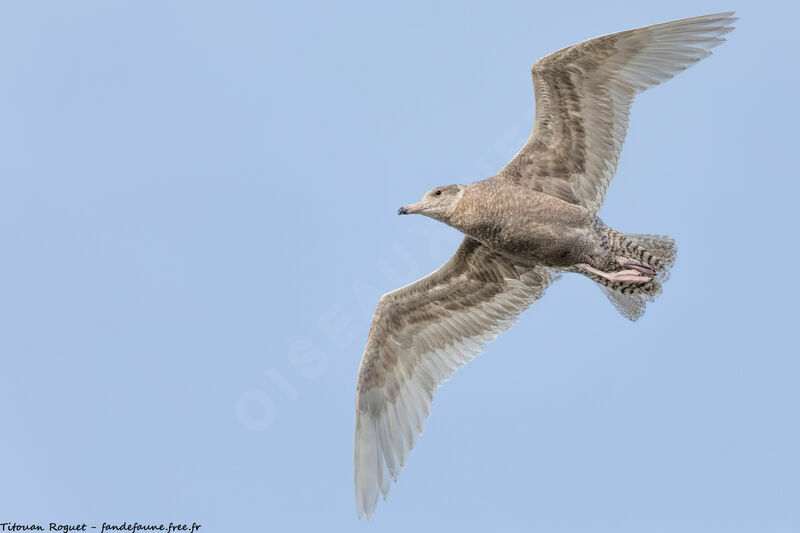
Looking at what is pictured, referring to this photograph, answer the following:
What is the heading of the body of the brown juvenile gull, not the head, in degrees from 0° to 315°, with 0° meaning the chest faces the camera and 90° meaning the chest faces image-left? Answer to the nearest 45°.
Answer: approximately 90°
